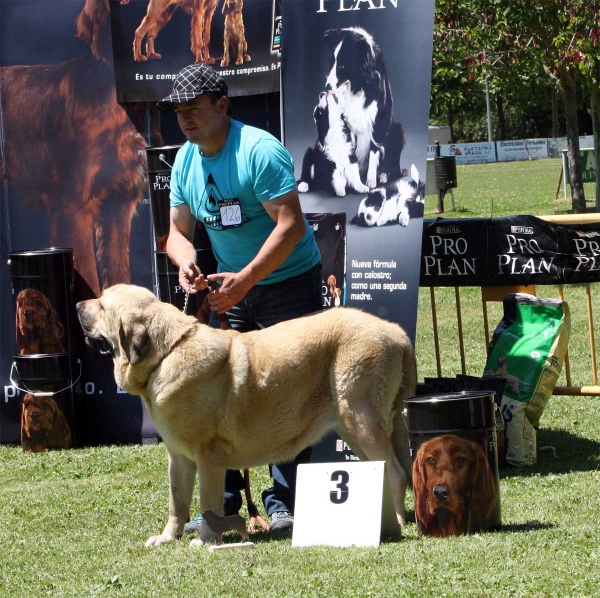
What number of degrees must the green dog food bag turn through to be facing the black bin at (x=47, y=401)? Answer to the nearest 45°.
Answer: approximately 45° to its right

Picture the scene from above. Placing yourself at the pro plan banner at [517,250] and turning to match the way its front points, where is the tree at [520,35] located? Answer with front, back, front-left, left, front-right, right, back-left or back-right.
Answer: back

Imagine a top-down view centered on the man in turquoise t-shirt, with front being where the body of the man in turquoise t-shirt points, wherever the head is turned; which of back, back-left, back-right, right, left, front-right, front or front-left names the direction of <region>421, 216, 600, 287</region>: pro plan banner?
back

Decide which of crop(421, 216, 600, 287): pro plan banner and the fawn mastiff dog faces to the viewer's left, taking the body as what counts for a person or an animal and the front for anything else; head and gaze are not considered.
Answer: the fawn mastiff dog

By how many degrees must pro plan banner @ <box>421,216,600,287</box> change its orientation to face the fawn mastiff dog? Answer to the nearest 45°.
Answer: approximately 45° to its right

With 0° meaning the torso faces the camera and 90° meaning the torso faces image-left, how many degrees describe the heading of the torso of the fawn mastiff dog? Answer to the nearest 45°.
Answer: approximately 90°

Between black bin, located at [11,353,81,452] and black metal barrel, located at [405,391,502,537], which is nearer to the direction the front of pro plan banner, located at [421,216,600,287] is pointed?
the black metal barrel

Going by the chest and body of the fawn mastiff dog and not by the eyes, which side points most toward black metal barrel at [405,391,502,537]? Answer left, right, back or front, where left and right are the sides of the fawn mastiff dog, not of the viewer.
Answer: back

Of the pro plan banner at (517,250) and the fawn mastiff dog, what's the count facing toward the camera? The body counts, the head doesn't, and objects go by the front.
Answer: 1

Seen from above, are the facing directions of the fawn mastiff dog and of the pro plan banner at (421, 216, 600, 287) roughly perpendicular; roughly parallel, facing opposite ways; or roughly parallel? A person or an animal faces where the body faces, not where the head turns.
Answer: roughly perpendicular

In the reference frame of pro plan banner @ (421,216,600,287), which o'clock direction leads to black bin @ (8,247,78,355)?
The black bin is roughly at 3 o'clock from the pro plan banner.
